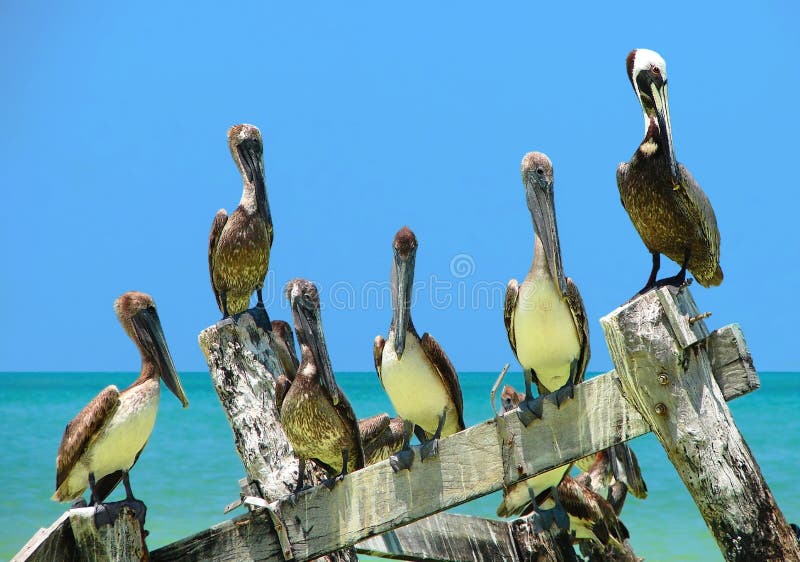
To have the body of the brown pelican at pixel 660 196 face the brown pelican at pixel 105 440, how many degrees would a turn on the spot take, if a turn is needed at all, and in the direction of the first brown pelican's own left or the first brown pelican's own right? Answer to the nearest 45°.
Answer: approximately 45° to the first brown pelican's own right

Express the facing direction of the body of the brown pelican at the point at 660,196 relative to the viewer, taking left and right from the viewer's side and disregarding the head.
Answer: facing the viewer and to the left of the viewer

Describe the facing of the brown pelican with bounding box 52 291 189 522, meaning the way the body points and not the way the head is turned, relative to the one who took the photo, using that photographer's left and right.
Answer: facing the viewer and to the right of the viewer

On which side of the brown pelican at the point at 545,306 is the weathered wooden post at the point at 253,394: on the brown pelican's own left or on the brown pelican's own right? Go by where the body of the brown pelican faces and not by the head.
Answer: on the brown pelican's own right

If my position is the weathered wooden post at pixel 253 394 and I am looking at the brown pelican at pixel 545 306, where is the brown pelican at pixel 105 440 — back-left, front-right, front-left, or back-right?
back-right

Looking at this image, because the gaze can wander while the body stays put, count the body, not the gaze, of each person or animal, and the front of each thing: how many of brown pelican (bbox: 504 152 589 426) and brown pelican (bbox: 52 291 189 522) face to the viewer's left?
0

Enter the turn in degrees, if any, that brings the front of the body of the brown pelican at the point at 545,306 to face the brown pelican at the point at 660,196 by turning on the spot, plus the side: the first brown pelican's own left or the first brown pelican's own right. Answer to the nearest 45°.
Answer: approximately 90° to the first brown pelican's own left

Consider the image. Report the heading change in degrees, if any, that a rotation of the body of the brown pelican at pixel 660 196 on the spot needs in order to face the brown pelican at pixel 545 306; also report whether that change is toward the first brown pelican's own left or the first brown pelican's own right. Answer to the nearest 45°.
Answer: approximately 45° to the first brown pelican's own right

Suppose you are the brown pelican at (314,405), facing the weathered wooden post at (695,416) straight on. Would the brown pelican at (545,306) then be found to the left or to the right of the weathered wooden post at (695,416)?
left

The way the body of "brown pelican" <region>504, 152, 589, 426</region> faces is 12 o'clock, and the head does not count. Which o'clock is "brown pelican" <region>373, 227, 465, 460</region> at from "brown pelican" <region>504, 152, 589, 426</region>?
"brown pelican" <region>373, 227, 465, 460</region> is roughly at 3 o'clock from "brown pelican" <region>504, 152, 589, 426</region>.

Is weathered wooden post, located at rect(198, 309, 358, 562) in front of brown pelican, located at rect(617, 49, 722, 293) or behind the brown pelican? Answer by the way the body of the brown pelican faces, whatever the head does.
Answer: in front

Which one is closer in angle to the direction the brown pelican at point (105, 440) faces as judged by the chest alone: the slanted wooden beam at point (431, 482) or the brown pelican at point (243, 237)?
the slanted wooden beam
